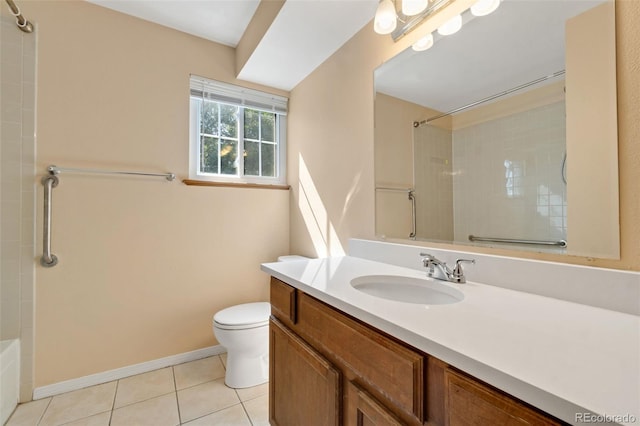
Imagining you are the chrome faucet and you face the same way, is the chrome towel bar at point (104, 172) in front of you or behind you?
in front

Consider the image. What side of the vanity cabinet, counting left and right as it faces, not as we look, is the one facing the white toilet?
right

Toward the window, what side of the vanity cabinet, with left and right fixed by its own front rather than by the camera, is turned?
right

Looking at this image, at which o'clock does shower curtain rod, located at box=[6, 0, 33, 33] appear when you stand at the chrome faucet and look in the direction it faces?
The shower curtain rod is roughly at 1 o'clock from the chrome faucet.

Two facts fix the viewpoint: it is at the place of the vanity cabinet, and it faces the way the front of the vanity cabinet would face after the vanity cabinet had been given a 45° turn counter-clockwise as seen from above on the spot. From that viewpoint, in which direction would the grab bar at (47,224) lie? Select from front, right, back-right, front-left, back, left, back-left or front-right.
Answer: right

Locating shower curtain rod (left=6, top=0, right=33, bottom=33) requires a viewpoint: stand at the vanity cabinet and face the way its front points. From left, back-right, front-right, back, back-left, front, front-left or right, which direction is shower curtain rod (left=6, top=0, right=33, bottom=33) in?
front-right

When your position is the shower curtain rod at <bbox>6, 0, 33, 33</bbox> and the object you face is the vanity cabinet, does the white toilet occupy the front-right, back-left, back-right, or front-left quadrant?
front-left

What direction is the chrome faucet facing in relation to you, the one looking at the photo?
facing the viewer and to the left of the viewer

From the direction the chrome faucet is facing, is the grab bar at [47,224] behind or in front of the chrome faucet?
in front

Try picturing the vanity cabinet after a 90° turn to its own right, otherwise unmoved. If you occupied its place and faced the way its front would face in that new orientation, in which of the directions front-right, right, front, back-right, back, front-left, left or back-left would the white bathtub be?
front-left

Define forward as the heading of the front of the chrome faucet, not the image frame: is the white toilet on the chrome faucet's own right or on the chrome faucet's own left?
on the chrome faucet's own right
